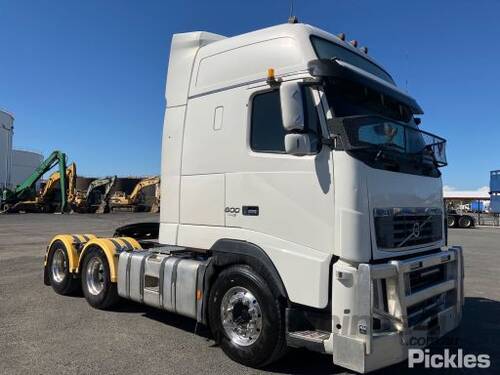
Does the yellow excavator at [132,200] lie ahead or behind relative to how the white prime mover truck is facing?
behind

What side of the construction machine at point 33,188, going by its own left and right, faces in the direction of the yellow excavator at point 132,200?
front

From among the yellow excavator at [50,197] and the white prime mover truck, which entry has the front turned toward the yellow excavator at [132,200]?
the yellow excavator at [50,197]

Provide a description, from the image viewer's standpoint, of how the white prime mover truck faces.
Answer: facing the viewer and to the right of the viewer

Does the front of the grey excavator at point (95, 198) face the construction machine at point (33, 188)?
no

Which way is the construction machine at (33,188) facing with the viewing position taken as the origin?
facing to the right of the viewer
